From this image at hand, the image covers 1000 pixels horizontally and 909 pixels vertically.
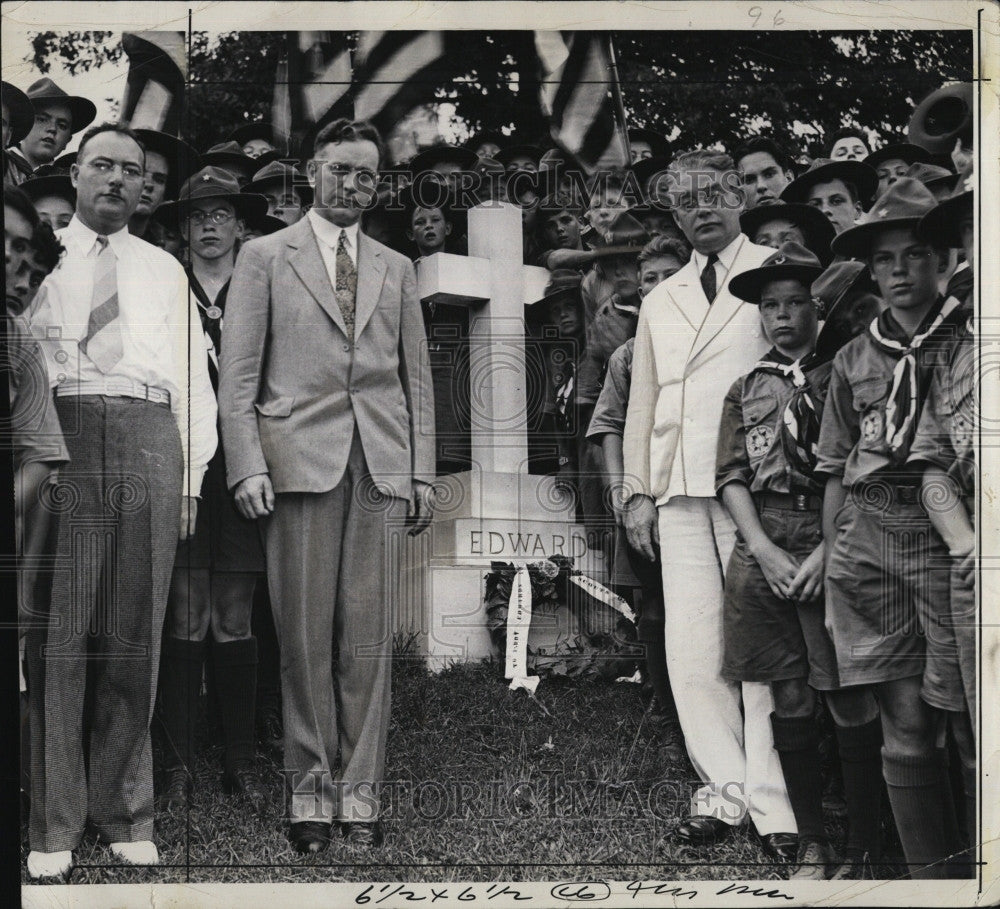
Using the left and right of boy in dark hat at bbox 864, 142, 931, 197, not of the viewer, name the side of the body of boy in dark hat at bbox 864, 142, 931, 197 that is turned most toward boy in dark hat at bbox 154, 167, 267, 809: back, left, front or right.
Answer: right

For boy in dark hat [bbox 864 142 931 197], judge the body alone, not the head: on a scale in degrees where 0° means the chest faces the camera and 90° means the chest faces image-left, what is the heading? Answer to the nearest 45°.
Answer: approximately 0°

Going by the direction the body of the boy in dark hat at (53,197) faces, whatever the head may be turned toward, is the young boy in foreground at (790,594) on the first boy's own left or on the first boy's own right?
on the first boy's own left

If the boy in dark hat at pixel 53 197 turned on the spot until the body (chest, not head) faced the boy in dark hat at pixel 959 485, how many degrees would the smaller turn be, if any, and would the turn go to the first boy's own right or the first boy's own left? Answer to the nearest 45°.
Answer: approximately 90° to the first boy's own left

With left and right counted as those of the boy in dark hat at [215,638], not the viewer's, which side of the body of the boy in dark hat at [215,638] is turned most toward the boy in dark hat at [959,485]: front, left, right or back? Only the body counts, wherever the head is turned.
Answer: left
